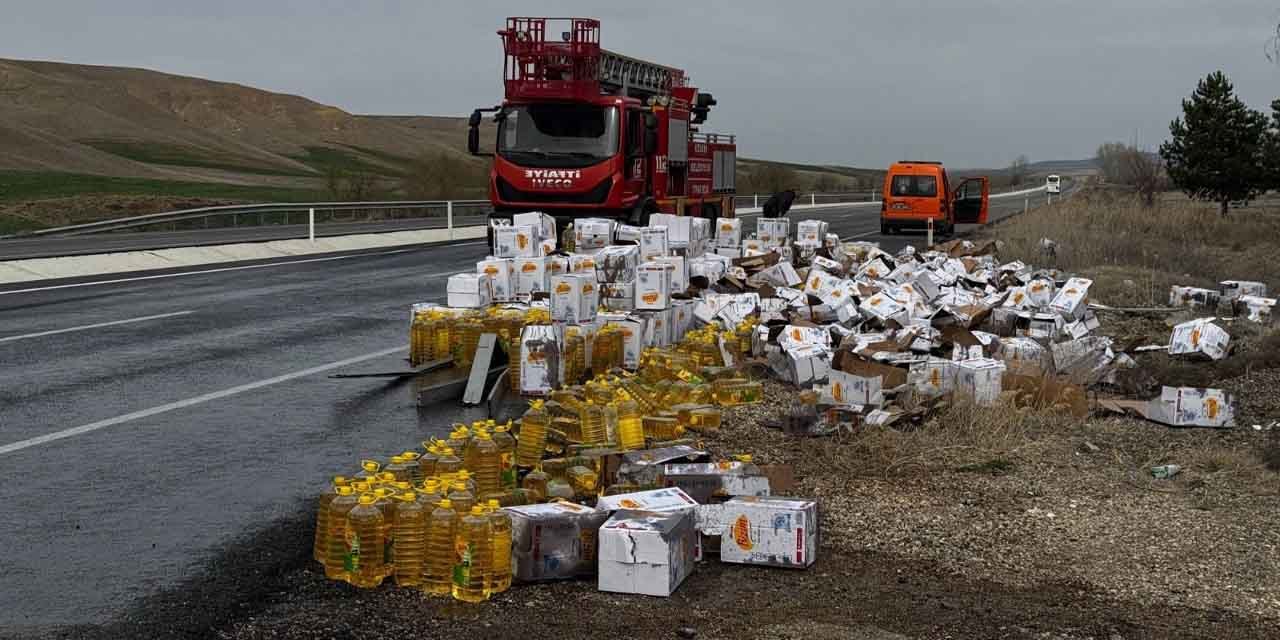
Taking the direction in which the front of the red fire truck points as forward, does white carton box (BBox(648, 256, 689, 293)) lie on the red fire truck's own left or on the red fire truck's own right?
on the red fire truck's own left

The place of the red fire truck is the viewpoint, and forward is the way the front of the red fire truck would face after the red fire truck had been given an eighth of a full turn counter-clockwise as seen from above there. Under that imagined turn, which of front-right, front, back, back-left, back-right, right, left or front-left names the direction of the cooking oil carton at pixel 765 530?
front

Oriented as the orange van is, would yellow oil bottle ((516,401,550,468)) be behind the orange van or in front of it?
behind

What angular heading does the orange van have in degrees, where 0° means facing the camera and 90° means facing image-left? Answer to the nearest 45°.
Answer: approximately 180°

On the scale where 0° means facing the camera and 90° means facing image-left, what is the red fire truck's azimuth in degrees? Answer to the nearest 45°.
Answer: approximately 45°

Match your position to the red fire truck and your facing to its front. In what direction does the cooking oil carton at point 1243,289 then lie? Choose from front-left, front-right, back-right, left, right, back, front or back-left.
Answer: left

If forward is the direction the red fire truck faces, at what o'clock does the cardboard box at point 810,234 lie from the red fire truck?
The cardboard box is roughly at 9 o'clock from the red fire truck.

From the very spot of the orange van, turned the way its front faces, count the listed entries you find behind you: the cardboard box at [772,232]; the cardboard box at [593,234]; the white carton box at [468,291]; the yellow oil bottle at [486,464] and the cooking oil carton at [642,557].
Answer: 5

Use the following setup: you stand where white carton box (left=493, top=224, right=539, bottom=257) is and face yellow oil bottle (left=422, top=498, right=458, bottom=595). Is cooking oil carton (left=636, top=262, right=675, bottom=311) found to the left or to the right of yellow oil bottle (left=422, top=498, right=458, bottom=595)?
left

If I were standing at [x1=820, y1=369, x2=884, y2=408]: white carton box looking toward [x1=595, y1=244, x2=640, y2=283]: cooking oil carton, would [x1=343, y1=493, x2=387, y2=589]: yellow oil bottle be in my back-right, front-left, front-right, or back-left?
back-left

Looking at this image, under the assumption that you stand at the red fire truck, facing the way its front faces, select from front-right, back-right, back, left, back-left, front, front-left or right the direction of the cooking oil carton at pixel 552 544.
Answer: front-left

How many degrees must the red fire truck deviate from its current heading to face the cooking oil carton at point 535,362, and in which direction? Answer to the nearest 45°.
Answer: approximately 45° to its left

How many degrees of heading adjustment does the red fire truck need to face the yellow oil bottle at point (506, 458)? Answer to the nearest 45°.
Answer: approximately 45° to its left

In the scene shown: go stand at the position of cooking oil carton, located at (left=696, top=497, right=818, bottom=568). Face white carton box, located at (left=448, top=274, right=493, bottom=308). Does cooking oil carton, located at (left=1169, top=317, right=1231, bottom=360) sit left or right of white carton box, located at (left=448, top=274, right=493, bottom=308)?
right
